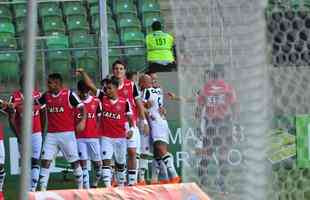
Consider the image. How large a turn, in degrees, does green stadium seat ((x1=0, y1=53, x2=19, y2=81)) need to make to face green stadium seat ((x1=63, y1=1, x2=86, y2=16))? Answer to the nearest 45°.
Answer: approximately 135° to its left

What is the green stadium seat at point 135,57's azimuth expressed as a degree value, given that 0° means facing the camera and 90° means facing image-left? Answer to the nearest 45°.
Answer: approximately 0°

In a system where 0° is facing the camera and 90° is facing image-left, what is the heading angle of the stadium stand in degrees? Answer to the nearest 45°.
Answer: approximately 0°

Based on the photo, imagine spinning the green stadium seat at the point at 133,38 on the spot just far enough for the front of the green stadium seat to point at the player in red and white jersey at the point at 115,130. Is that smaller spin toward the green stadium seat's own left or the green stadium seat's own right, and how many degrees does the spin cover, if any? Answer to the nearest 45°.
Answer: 0° — it already faces them
